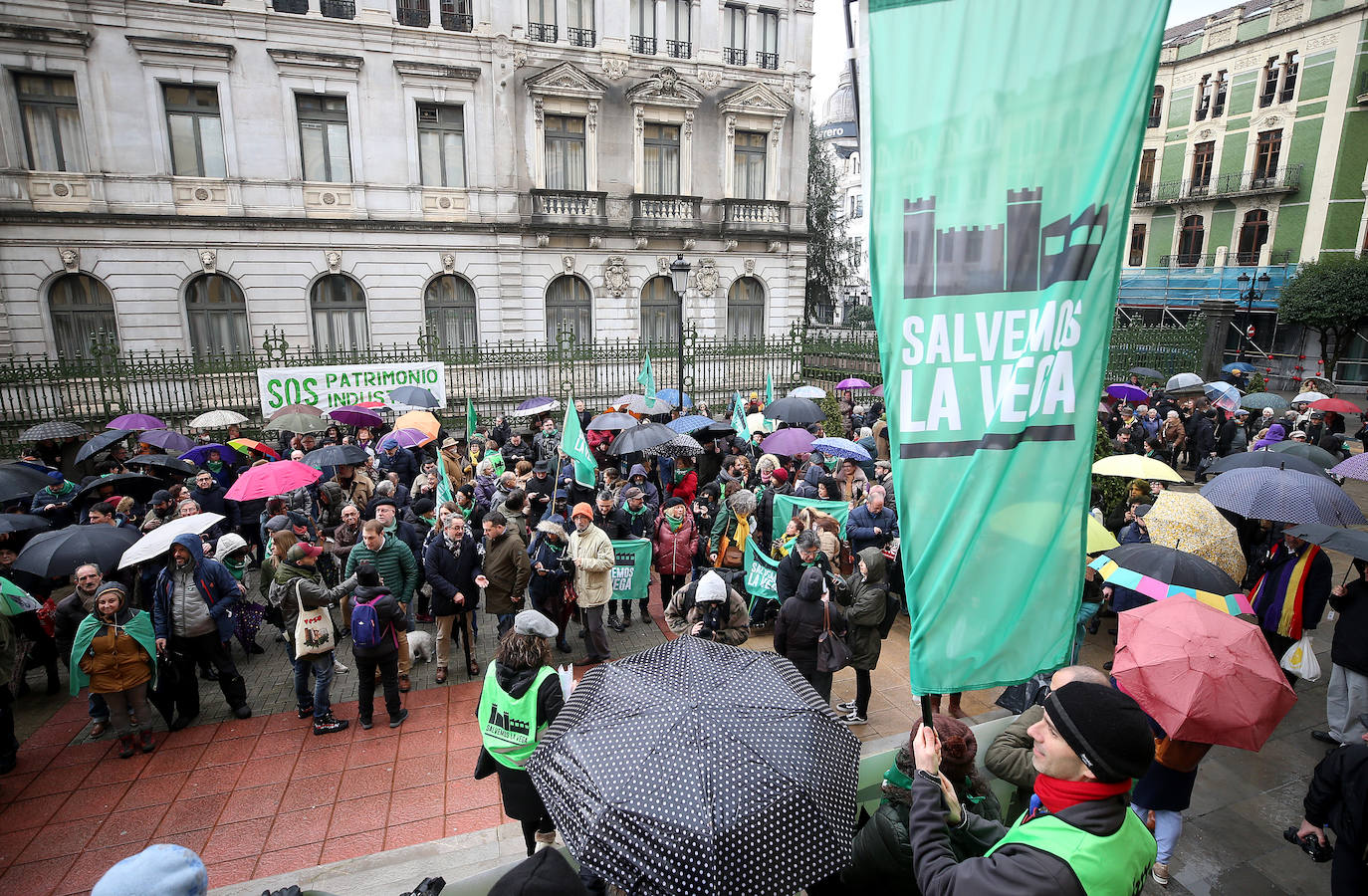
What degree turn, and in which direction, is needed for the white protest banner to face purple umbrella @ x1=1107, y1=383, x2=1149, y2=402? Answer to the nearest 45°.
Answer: approximately 90° to its left

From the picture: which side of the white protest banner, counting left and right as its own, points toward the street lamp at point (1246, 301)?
left

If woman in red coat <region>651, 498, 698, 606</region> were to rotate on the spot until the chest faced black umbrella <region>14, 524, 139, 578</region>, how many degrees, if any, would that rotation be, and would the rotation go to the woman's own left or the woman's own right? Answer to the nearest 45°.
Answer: approximately 90° to the woman's own right

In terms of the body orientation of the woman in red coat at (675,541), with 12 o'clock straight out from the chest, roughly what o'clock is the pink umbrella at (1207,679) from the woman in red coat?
The pink umbrella is roughly at 11 o'clock from the woman in red coat.

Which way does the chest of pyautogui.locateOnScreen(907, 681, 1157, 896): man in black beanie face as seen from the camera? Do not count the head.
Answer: to the viewer's left

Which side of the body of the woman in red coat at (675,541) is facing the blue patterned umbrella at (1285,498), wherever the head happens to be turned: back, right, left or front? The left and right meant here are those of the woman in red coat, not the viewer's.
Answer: left

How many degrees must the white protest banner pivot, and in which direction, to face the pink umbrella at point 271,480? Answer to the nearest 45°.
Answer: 0° — it already faces it

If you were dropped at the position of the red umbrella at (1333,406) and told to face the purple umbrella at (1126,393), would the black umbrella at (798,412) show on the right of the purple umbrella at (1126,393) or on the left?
left

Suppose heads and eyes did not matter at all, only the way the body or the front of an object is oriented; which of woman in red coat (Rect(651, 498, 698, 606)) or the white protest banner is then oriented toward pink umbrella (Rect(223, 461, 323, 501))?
the white protest banner

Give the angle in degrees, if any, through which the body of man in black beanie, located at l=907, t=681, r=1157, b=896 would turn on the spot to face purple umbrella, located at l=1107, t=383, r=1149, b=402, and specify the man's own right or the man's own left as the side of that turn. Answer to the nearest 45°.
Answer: approximately 90° to the man's own right

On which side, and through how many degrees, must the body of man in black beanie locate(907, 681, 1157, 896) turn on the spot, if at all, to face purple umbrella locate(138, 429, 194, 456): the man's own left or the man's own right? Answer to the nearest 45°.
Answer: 0° — they already face it
